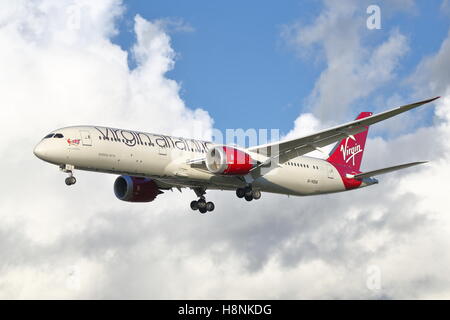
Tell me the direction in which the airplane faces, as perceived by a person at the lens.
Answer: facing the viewer and to the left of the viewer
